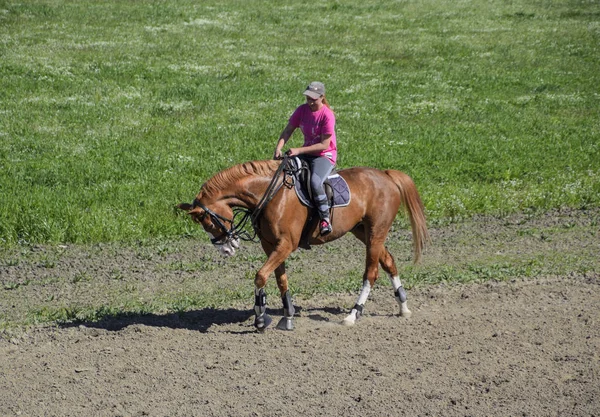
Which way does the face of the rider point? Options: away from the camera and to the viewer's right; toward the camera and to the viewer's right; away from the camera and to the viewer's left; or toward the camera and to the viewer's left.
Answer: toward the camera and to the viewer's left

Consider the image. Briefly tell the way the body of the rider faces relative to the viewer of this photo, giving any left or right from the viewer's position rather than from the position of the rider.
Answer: facing the viewer and to the left of the viewer
